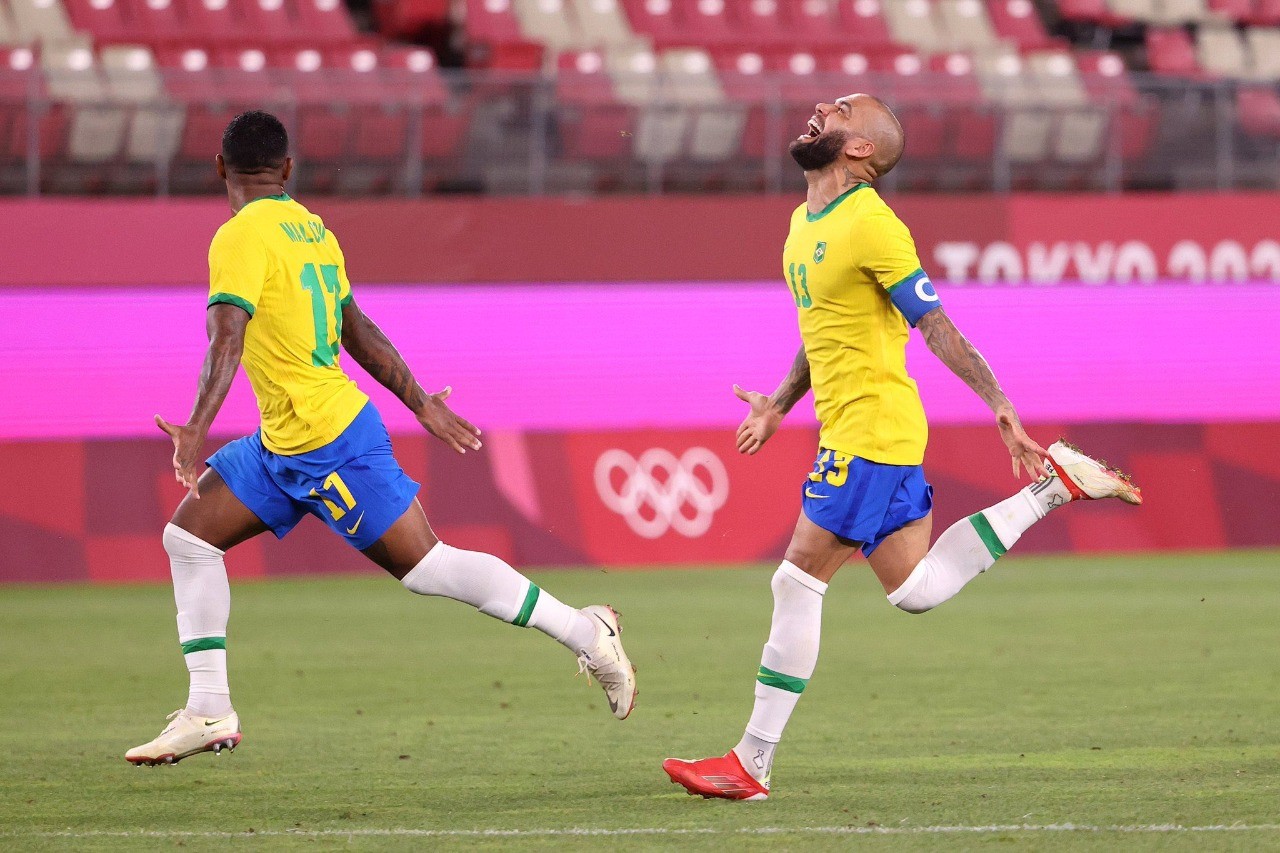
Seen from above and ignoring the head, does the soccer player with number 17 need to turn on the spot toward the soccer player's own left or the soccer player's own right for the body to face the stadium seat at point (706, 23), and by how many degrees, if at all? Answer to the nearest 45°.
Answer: approximately 45° to the soccer player's own right

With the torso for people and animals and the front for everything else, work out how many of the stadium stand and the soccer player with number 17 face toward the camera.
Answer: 1

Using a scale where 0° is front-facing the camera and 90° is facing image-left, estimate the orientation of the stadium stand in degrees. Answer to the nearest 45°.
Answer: approximately 0°

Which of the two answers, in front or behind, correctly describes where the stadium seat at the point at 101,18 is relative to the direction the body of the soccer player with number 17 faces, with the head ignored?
in front

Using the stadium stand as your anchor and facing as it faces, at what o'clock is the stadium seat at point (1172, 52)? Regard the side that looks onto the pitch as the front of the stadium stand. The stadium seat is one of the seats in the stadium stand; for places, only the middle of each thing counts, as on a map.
The stadium seat is roughly at 8 o'clock from the stadium stand.

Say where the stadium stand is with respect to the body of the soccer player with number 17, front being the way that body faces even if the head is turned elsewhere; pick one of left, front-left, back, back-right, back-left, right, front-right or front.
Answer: front-right

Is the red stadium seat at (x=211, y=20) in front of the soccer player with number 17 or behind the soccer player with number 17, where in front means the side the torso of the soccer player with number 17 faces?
in front

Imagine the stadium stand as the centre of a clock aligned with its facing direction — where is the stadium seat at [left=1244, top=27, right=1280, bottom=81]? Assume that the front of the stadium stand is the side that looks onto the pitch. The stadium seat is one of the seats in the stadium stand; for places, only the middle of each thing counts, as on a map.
The stadium seat is roughly at 8 o'clock from the stadium stand.
